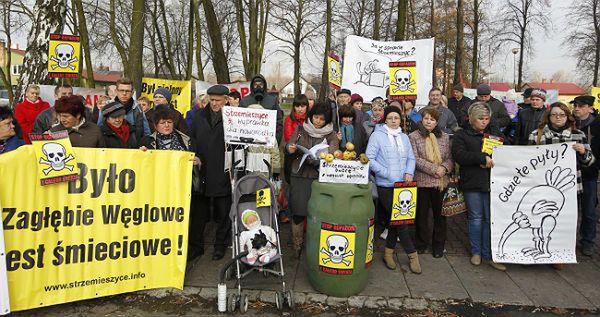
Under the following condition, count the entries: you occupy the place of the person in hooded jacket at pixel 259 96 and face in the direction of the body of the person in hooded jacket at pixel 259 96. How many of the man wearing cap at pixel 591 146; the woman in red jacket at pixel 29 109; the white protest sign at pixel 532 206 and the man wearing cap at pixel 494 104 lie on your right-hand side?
1

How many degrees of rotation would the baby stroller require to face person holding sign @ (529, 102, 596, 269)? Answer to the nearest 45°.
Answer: approximately 90° to its left

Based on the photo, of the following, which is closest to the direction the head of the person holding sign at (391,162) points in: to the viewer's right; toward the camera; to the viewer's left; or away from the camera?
toward the camera

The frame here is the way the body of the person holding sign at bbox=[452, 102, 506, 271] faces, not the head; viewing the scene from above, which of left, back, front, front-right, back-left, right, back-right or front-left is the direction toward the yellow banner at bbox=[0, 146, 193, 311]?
right

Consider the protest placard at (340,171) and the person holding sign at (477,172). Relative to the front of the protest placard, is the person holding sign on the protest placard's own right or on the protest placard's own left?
on the protest placard's own left

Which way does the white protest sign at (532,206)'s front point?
toward the camera

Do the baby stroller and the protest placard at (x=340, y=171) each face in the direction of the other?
no

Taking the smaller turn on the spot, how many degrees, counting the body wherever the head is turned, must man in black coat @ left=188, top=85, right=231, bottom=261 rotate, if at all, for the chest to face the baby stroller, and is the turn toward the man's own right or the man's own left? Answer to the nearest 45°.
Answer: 0° — they already face it

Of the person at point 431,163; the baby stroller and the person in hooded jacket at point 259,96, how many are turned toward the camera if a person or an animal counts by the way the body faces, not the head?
3

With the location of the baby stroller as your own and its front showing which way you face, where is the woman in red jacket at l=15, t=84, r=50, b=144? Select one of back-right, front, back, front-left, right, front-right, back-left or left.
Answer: back-right

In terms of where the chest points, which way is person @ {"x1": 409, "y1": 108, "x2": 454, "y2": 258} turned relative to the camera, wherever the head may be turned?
toward the camera

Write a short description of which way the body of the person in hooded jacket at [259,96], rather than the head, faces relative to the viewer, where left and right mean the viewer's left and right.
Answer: facing the viewer

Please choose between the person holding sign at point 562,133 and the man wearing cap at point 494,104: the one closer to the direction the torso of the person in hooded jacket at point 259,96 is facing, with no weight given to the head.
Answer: the person holding sign

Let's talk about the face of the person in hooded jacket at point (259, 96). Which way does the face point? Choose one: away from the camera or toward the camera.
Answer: toward the camera

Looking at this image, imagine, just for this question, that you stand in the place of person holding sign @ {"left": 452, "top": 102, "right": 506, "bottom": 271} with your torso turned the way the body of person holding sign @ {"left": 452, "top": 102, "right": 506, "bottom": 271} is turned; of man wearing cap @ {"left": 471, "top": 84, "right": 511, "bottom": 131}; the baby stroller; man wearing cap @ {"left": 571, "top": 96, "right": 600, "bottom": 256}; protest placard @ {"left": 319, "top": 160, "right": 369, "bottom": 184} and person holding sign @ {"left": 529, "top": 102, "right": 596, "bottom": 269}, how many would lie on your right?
2

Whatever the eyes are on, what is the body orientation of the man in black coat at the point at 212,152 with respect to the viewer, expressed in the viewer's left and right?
facing the viewer and to the right of the viewer

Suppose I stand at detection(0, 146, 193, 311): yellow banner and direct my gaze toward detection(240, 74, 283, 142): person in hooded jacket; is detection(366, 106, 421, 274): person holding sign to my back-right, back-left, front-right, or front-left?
front-right

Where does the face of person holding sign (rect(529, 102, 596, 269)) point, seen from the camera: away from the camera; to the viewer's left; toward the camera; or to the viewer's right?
toward the camera

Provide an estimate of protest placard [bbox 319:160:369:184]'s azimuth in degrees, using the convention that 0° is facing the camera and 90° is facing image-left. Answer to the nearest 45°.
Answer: approximately 0°
